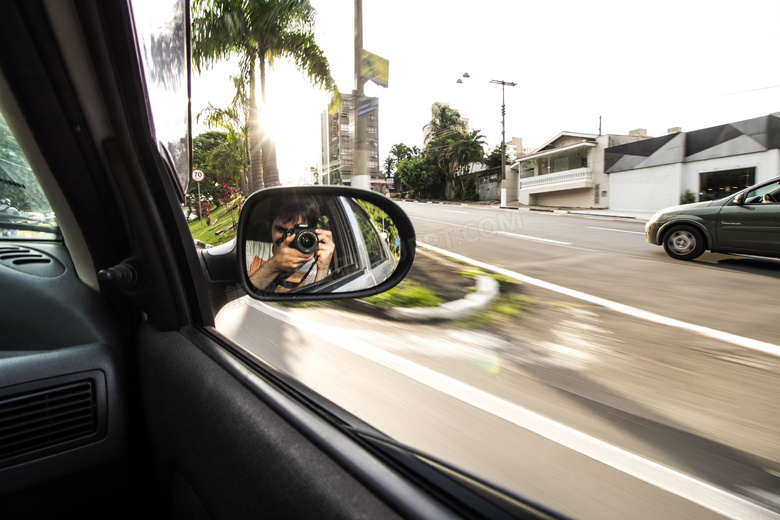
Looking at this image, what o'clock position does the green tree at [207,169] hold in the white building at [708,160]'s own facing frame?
The green tree is roughly at 11 o'clock from the white building.

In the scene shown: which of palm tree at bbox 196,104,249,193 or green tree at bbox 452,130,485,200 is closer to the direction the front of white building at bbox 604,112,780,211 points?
the palm tree

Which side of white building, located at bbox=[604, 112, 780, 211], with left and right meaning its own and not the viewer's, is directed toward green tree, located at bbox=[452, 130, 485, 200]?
right

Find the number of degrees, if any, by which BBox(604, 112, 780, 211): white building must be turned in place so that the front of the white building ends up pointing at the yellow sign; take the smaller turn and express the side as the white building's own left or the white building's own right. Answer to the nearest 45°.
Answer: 0° — it already faces it

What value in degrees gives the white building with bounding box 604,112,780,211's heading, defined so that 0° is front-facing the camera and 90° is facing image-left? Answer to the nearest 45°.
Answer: approximately 45°
